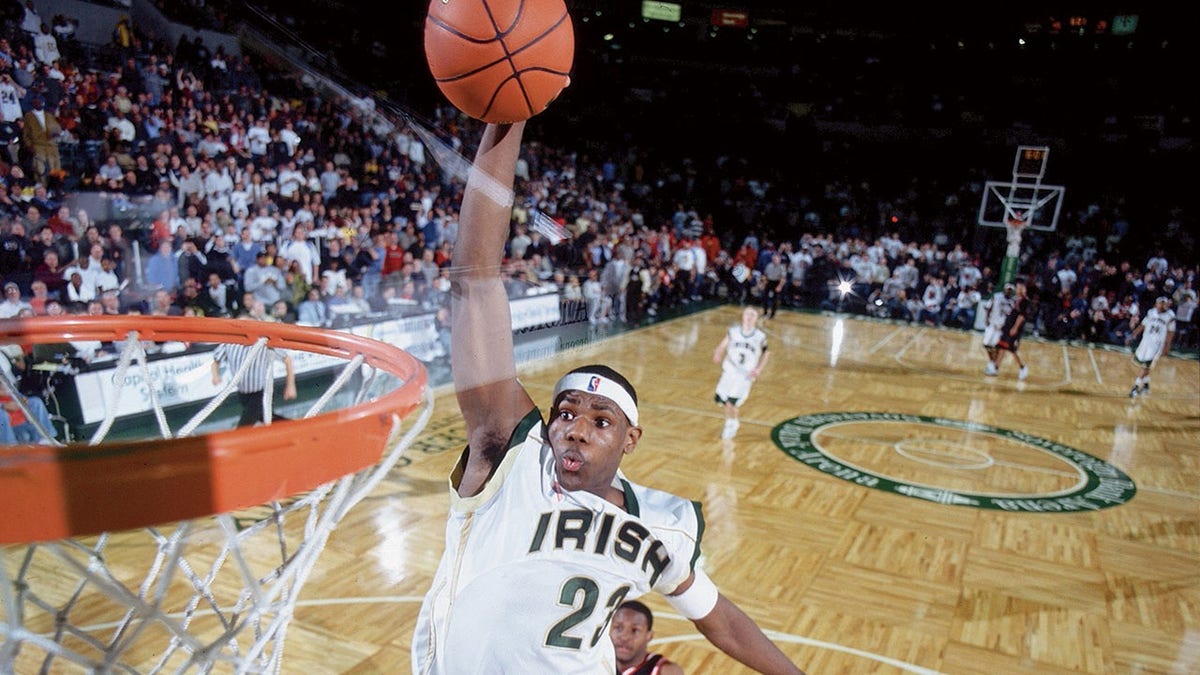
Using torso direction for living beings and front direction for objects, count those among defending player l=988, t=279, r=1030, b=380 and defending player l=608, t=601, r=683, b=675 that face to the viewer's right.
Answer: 0

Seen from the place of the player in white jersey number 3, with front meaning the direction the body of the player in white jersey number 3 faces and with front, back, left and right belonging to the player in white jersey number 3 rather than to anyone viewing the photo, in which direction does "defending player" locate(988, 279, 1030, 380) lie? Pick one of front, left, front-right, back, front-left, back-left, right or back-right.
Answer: back-left

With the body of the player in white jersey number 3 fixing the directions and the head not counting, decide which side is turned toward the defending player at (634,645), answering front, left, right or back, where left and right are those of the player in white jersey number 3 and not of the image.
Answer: front

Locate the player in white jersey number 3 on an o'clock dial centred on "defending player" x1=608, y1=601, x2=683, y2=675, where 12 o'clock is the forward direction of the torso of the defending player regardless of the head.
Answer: The player in white jersey number 3 is roughly at 5 o'clock from the defending player.

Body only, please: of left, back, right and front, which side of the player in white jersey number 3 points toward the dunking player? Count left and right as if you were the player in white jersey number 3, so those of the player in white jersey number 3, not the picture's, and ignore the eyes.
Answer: front

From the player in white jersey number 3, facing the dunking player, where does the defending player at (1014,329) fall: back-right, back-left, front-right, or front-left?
back-left

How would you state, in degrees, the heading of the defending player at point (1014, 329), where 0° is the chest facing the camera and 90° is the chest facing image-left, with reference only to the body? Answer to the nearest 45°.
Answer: approximately 45°

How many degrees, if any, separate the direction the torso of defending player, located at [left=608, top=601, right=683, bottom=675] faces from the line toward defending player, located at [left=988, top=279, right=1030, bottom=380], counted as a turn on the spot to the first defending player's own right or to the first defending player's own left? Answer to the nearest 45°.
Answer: approximately 180°

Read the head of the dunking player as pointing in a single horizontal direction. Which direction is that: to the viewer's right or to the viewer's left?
to the viewer's left

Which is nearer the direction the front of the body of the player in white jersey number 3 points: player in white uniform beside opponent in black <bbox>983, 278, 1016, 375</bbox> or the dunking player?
the dunking player

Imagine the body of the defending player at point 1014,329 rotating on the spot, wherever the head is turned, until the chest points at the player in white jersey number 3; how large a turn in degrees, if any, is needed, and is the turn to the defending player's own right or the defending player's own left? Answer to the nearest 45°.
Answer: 0° — they already face them

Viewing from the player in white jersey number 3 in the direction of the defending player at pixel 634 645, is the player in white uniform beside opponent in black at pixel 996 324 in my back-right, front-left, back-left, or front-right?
back-left
